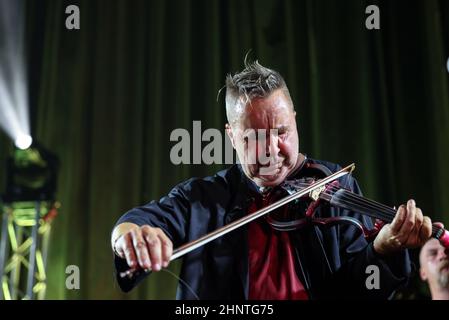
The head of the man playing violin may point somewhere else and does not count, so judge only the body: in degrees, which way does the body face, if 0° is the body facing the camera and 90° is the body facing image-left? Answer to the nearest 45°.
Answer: approximately 0°

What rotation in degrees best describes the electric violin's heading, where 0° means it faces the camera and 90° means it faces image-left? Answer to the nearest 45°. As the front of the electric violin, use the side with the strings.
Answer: approximately 0°

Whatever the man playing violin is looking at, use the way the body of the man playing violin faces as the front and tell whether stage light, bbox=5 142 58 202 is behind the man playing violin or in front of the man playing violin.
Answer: behind

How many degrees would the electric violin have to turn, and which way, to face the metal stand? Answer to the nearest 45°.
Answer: approximately 135° to its right
